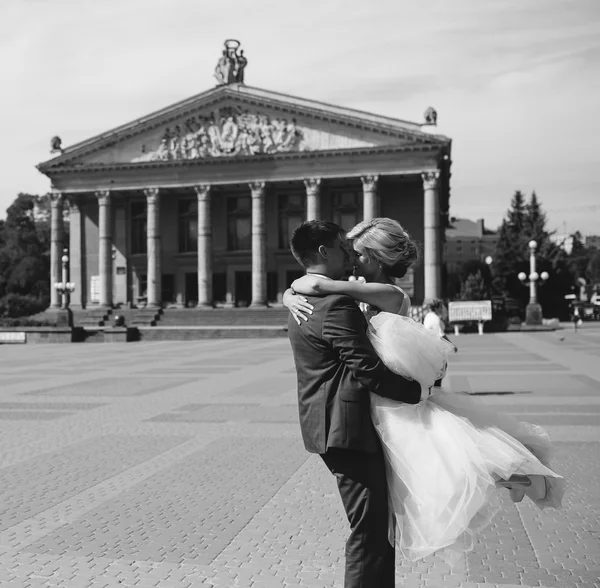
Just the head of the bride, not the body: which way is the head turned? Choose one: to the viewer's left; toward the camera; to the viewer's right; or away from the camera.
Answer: to the viewer's left

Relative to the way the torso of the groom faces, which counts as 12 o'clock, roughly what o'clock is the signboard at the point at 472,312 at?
The signboard is roughly at 11 o'clock from the groom.

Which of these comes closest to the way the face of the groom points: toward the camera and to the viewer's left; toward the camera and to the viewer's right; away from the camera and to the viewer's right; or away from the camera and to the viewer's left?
away from the camera and to the viewer's right

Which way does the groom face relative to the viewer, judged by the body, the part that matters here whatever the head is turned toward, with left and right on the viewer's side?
facing away from the viewer and to the right of the viewer

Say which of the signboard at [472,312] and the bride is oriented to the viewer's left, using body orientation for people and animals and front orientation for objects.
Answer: the bride

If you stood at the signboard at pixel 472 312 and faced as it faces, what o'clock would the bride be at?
The bride is roughly at 12 o'clock from the signboard.

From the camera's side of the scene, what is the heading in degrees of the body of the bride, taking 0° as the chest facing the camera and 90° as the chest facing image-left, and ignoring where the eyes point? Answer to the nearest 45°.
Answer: approximately 90°

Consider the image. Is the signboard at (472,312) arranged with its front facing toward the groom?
yes

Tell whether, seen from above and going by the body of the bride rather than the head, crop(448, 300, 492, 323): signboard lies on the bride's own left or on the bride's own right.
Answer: on the bride's own right

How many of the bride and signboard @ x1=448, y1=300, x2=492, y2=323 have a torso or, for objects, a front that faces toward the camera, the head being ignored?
1
